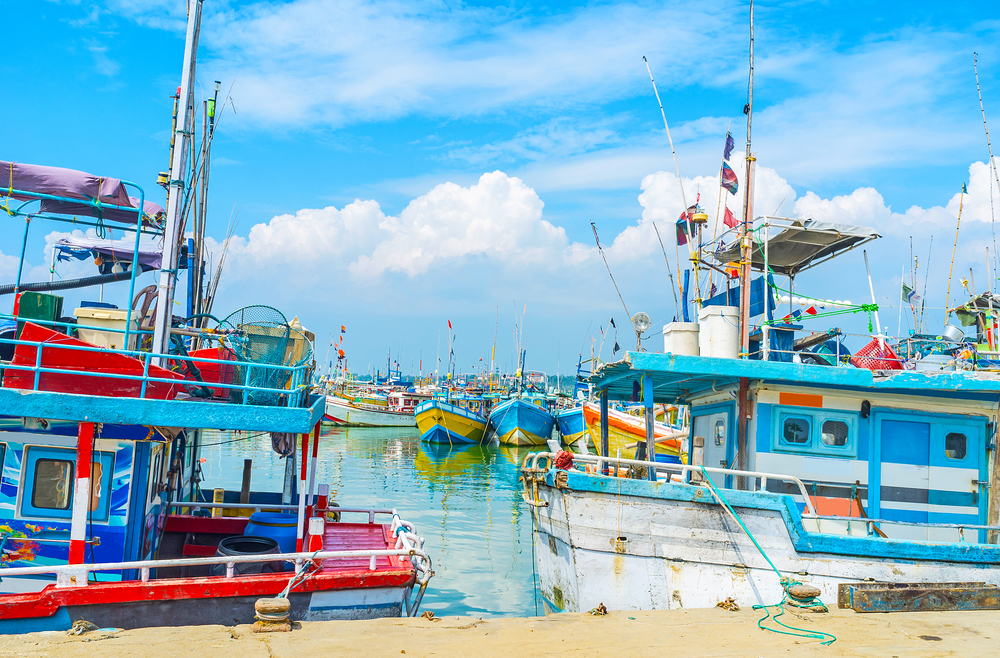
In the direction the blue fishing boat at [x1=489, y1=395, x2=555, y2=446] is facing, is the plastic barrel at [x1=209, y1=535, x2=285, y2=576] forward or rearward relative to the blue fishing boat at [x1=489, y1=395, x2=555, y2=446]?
forward

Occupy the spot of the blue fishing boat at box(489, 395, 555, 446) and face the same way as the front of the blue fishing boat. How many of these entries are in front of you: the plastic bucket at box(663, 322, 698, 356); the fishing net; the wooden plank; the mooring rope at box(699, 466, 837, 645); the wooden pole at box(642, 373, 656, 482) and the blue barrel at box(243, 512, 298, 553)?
6

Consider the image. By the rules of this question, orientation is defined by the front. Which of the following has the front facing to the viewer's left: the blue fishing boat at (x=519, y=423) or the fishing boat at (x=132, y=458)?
the fishing boat

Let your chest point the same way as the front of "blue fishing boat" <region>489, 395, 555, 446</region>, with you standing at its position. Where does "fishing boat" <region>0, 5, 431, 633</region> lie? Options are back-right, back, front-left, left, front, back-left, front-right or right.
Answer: front

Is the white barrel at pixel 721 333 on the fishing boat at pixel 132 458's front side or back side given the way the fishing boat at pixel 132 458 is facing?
on the back side

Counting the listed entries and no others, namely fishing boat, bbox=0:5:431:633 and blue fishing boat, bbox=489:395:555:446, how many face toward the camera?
1

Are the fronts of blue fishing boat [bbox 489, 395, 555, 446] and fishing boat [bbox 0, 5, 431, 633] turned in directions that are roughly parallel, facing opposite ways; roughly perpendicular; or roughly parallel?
roughly perpendicular

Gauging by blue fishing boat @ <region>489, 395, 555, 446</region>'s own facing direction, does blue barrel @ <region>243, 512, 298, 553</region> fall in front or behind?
in front

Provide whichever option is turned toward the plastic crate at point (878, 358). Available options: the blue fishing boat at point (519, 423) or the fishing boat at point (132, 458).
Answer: the blue fishing boat

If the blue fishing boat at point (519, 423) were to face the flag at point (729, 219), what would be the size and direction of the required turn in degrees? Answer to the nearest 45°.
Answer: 0° — it already faces it

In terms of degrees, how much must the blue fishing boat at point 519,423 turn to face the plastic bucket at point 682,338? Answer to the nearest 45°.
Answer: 0° — it already faces it

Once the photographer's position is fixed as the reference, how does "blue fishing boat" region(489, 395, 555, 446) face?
facing the viewer

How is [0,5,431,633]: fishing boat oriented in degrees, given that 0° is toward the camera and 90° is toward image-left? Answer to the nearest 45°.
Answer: approximately 90°

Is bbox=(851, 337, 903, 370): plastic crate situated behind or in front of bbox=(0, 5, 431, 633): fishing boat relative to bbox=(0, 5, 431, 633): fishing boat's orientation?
behind

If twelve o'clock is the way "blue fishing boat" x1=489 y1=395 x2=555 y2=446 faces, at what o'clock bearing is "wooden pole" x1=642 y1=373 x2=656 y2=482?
The wooden pole is roughly at 12 o'clock from the blue fishing boat.

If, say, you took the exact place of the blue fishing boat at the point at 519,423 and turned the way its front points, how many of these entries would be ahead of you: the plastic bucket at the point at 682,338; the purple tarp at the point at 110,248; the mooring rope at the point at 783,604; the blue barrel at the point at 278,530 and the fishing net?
5

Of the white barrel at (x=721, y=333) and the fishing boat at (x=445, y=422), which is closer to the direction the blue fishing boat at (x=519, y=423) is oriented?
the white barrel
